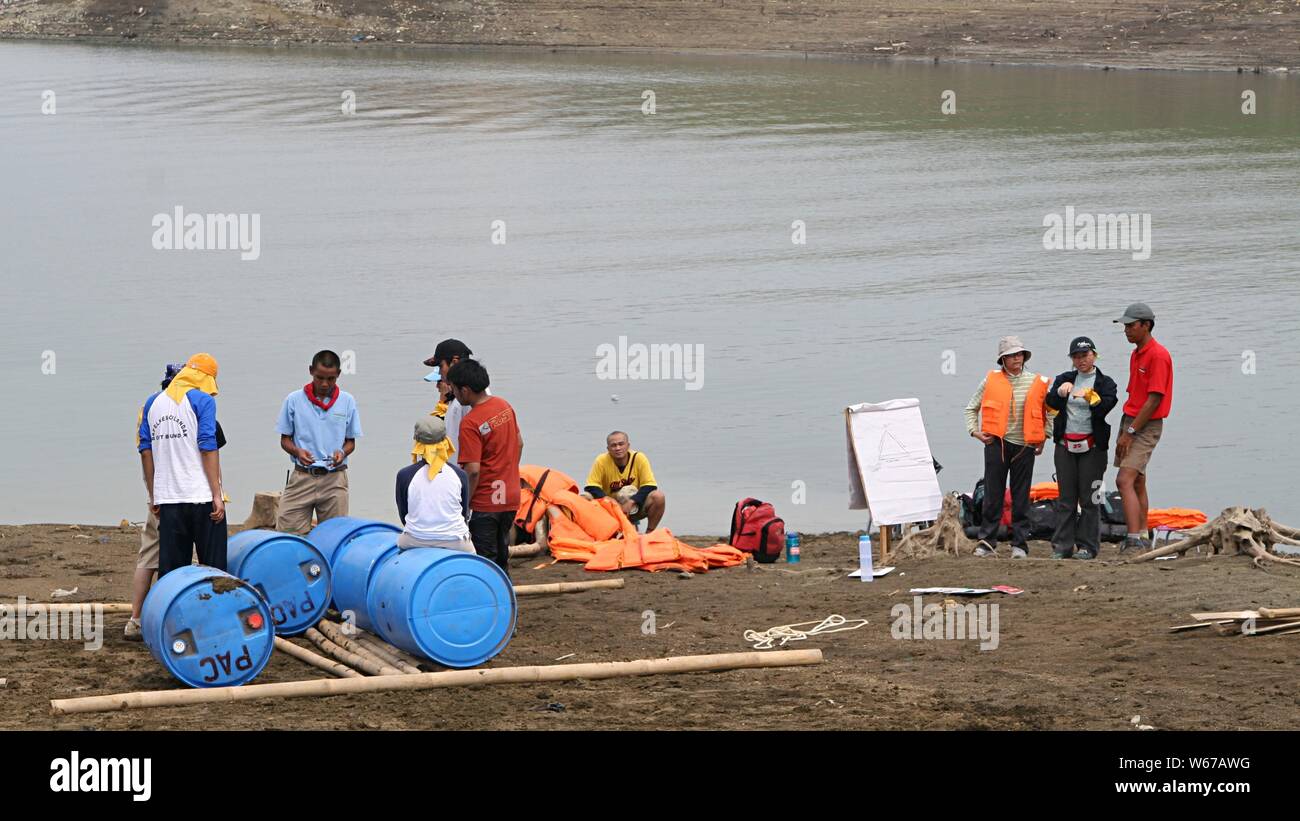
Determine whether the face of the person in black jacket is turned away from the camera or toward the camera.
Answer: toward the camera

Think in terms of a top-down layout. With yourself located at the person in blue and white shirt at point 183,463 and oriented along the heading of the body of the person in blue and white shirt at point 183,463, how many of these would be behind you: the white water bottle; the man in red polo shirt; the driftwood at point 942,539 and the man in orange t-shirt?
0

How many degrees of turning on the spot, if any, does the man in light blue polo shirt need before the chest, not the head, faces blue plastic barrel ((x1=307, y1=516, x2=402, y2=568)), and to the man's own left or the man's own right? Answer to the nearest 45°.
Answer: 0° — they already face it

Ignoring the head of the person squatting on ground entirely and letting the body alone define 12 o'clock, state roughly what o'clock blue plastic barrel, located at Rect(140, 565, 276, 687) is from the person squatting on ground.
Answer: The blue plastic barrel is roughly at 1 o'clock from the person squatting on ground.

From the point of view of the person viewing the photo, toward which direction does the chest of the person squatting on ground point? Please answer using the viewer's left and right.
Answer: facing the viewer

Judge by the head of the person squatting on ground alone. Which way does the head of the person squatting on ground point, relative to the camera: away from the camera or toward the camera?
toward the camera

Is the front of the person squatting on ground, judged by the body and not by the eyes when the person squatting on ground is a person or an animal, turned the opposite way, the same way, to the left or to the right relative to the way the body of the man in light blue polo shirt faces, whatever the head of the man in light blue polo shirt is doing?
the same way

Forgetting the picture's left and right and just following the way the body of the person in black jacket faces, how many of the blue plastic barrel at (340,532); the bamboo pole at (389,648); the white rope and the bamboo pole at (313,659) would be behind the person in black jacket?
0

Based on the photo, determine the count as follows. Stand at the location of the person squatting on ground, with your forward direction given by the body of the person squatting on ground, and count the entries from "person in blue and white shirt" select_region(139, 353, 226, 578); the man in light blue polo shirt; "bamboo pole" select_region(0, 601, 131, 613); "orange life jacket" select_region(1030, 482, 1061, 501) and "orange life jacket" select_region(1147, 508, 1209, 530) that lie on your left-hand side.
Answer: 2

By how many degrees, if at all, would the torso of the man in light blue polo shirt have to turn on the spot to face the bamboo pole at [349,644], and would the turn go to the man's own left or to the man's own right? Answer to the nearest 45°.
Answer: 0° — they already face it

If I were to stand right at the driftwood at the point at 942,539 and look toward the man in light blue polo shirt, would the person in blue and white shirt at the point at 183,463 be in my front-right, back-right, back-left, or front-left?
front-left

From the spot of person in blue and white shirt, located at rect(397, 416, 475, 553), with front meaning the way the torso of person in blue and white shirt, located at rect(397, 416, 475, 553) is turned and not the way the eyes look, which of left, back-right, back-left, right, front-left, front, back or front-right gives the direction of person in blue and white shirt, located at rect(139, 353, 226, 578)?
left

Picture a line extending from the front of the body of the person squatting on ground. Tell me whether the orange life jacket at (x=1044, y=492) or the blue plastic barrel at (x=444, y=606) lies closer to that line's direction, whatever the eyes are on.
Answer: the blue plastic barrel

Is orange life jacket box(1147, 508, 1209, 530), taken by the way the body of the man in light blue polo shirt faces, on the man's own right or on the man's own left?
on the man's own left

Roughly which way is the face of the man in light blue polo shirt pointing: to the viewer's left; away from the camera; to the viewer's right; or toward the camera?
toward the camera

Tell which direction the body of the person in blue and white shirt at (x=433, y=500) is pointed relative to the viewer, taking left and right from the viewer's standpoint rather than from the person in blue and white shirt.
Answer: facing away from the viewer
